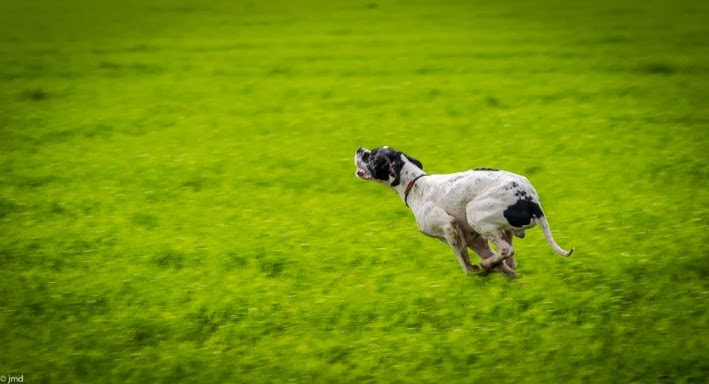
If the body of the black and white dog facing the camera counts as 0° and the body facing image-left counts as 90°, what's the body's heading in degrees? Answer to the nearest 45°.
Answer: approximately 90°
